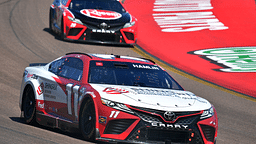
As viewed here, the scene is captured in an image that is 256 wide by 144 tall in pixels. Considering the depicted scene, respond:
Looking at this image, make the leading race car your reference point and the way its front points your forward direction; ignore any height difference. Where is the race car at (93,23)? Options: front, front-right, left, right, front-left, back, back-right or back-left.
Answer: back-left

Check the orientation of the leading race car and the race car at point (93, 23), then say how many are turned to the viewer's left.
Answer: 0

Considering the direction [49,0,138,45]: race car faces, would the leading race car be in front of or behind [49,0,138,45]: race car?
in front

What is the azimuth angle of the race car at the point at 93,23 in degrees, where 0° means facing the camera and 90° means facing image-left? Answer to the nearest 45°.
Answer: approximately 0°

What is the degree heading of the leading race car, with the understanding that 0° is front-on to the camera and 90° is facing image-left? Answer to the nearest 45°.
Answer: approximately 315°
